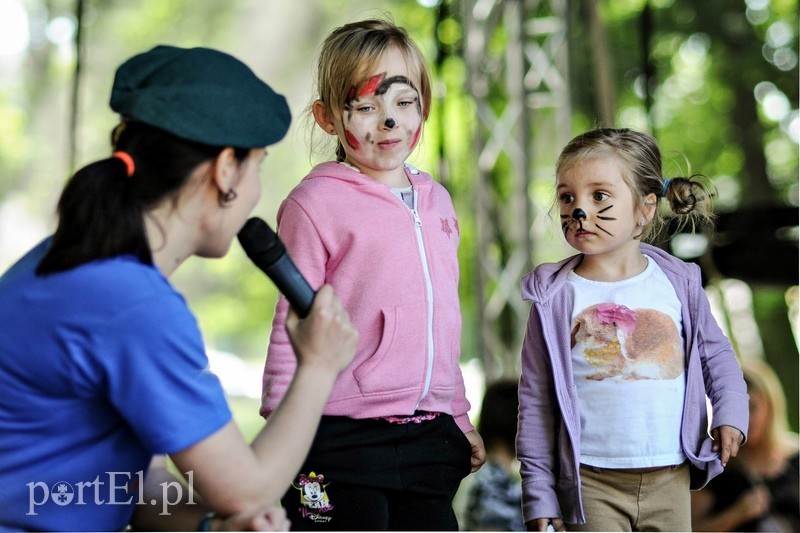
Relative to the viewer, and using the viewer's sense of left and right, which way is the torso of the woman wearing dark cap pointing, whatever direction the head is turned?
facing away from the viewer and to the right of the viewer

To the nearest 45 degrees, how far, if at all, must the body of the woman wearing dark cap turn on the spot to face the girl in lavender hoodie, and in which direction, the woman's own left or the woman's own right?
approximately 45° to the woman's own right

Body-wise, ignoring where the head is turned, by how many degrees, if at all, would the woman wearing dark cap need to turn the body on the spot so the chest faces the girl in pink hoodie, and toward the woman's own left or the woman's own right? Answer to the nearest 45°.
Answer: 0° — they already face them

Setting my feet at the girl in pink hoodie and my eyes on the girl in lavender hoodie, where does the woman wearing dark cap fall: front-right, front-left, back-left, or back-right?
back-right

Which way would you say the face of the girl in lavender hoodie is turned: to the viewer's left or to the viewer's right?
to the viewer's left

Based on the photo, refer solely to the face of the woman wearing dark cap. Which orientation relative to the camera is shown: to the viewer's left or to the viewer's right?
to the viewer's right

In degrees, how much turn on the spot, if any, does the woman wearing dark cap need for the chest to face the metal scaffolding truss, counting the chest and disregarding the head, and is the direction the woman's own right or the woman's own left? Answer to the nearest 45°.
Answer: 0° — they already face it
